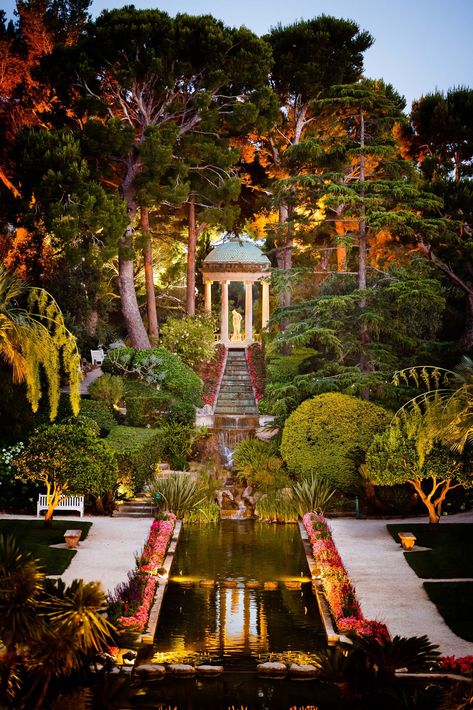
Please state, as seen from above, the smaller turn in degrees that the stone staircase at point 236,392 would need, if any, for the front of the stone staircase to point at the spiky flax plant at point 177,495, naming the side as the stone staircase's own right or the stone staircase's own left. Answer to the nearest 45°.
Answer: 0° — it already faces it

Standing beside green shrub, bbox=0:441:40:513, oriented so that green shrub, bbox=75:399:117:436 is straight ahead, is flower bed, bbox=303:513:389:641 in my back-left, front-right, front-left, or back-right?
back-right

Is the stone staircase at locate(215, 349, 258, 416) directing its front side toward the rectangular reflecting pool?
yes

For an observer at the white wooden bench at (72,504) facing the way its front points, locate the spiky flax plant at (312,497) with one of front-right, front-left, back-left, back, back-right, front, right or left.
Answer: left

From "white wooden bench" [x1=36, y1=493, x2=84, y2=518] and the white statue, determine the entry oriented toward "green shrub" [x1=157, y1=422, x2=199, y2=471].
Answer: the white statue

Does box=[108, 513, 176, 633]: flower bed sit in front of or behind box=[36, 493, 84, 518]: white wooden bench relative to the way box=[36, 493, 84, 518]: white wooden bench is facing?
in front

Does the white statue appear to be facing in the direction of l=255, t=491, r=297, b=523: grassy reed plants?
yes

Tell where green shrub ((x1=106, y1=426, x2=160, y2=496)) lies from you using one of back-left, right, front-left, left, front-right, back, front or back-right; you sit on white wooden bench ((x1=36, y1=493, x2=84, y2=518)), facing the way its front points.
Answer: back-left

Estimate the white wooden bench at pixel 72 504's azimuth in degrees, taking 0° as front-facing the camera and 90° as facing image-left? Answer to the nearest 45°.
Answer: approximately 0°

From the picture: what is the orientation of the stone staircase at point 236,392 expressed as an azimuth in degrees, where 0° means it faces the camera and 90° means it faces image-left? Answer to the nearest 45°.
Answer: approximately 0°

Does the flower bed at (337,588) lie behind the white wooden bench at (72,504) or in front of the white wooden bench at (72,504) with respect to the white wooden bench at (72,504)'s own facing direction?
in front

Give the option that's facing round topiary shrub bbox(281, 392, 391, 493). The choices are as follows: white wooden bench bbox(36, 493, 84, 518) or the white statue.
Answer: the white statue

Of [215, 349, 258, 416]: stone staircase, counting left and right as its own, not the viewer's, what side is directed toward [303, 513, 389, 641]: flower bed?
front
